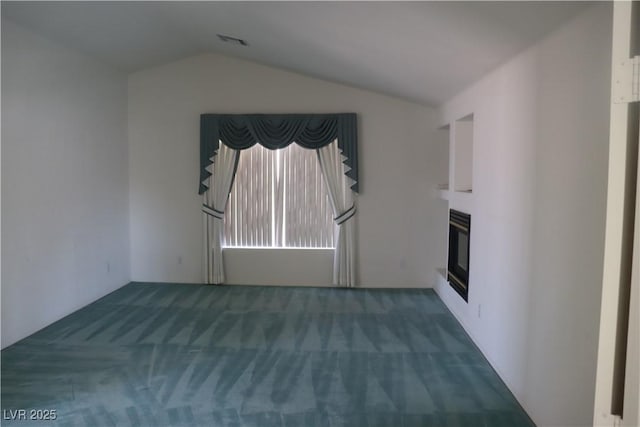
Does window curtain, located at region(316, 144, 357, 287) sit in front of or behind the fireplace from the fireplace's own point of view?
in front

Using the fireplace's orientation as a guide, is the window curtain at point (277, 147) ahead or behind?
ahead

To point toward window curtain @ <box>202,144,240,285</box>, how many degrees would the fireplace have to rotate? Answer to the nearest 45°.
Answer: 0° — it already faces it

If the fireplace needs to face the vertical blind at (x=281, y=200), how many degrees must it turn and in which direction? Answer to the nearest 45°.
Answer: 0° — it already faces it

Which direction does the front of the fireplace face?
to the viewer's left

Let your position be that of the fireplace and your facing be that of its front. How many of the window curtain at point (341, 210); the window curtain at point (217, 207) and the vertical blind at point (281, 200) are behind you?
0
